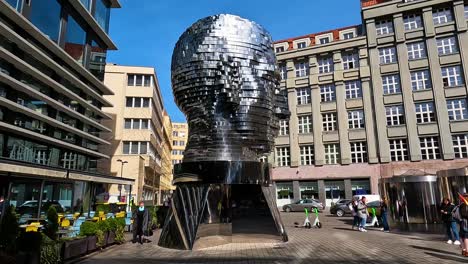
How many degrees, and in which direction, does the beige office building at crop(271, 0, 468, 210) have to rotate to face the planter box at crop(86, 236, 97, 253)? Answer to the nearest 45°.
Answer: approximately 45° to its left

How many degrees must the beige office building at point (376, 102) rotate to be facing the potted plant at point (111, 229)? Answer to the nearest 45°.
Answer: approximately 45° to its left

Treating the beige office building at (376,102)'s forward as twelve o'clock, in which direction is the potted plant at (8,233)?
The potted plant is roughly at 11 o'clock from the beige office building.

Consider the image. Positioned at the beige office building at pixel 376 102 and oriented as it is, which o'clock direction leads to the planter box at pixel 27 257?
The planter box is roughly at 11 o'clock from the beige office building.

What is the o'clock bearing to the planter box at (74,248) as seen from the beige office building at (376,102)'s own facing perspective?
The planter box is roughly at 11 o'clock from the beige office building.

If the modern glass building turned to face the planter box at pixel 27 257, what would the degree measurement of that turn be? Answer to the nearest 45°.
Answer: approximately 45° to its right

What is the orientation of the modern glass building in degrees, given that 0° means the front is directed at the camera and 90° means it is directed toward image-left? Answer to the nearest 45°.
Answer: approximately 315°
